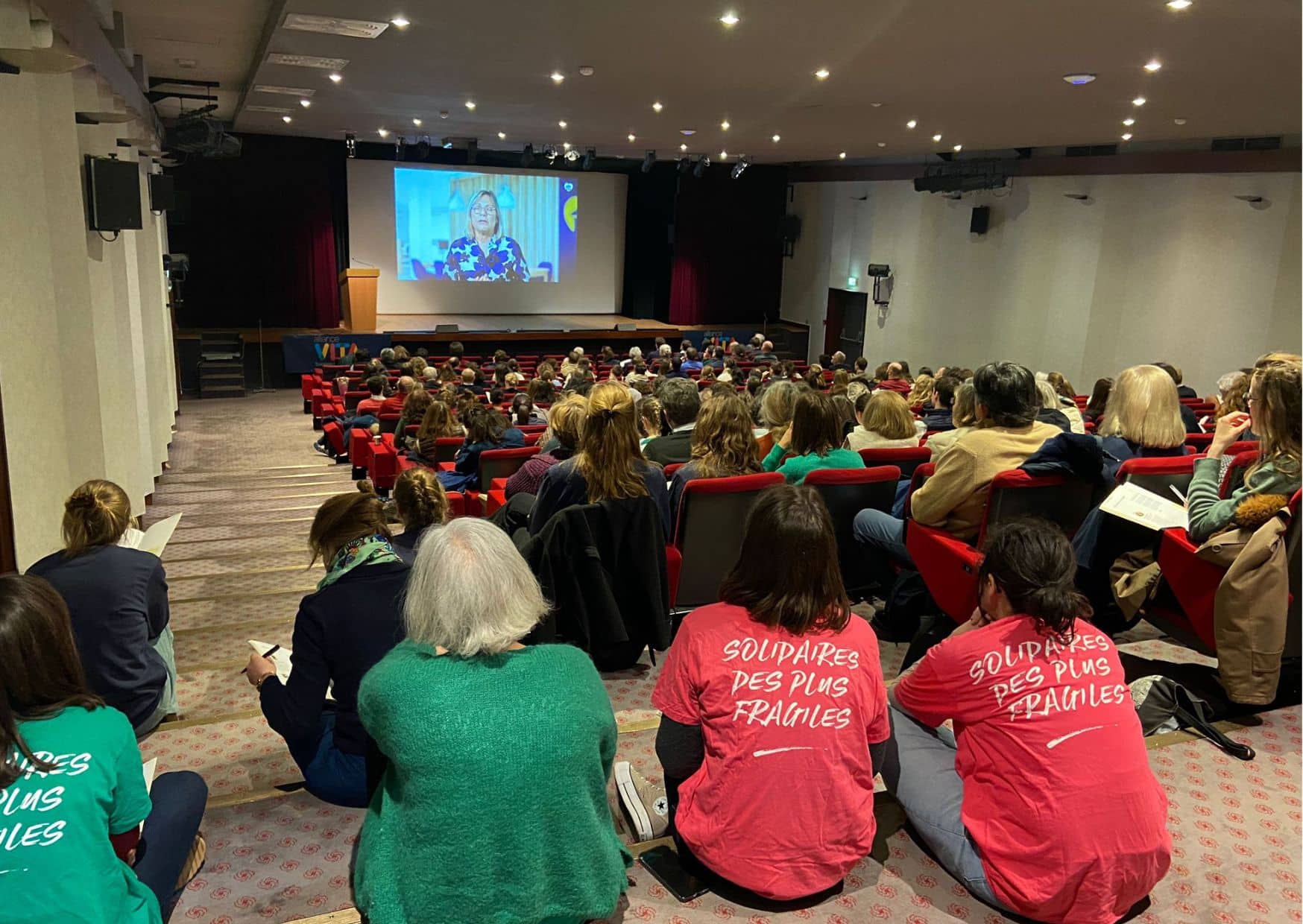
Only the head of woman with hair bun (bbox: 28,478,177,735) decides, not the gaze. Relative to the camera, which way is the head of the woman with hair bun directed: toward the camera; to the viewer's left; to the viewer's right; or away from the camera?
away from the camera

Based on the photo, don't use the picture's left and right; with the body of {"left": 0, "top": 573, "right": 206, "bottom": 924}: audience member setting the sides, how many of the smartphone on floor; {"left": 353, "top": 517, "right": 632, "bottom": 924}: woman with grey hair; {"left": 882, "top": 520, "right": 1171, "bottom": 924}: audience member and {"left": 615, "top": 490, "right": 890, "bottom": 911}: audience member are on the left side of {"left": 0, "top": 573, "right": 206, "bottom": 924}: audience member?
0

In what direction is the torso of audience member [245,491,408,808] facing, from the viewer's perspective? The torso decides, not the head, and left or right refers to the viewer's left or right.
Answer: facing away from the viewer and to the left of the viewer

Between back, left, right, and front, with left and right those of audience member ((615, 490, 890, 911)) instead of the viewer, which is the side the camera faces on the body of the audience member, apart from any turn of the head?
back

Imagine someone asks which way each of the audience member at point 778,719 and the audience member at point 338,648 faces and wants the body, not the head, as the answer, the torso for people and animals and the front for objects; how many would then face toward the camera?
0

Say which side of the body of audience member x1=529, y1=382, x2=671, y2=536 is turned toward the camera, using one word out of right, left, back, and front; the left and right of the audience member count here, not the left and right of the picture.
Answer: back

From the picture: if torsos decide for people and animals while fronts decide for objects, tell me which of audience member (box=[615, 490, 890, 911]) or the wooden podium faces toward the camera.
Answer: the wooden podium

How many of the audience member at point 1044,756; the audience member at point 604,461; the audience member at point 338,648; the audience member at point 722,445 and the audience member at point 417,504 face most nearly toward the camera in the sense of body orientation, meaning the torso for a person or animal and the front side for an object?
0

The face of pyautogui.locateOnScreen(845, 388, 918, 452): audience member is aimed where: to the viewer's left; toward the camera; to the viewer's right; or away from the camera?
away from the camera

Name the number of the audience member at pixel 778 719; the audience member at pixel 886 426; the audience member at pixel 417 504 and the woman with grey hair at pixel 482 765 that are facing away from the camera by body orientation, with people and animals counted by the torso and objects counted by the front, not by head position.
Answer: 4

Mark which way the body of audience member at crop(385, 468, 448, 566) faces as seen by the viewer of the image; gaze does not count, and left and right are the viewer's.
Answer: facing away from the viewer

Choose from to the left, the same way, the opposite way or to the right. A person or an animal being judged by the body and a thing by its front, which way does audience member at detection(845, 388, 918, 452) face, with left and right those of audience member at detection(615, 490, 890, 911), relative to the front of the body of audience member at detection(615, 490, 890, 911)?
the same way

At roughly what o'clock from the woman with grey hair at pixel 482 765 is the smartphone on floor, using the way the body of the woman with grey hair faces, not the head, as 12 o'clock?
The smartphone on floor is roughly at 2 o'clock from the woman with grey hair.

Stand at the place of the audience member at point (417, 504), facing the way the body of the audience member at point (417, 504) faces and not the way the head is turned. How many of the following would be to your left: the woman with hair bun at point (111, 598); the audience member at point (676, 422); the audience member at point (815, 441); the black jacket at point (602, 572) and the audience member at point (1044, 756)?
1

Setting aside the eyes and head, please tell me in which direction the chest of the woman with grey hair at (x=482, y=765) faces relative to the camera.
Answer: away from the camera

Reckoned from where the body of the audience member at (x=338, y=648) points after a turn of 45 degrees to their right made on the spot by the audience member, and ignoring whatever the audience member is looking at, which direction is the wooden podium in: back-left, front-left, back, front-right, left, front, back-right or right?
front

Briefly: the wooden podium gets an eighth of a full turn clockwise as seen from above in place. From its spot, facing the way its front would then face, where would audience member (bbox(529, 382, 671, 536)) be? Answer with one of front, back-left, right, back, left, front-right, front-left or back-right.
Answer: front-left
